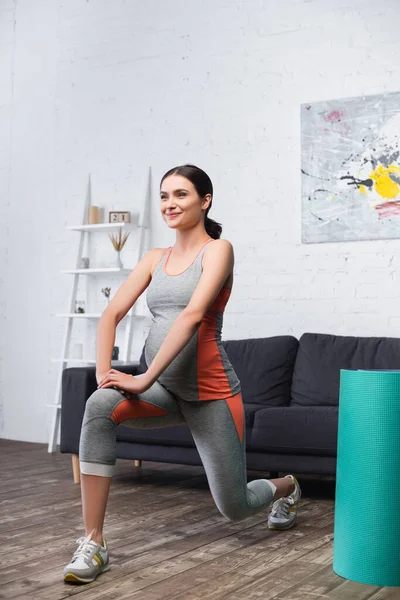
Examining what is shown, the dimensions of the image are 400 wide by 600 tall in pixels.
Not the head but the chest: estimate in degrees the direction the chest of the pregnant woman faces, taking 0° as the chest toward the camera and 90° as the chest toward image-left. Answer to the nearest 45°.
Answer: approximately 45°

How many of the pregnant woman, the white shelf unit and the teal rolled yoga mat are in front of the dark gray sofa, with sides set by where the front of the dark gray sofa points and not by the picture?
2

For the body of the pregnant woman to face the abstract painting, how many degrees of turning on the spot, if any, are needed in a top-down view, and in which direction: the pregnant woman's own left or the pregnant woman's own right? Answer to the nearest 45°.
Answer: approximately 180°

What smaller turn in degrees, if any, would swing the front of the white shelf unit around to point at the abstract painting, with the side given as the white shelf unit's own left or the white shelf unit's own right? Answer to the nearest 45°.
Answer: approximately 90° to the white shelf unit's own left

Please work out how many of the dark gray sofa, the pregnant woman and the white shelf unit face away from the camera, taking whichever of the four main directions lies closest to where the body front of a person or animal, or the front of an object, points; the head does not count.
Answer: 0

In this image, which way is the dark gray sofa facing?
toward the camera

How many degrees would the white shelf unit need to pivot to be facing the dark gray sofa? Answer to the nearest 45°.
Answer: approximately 90° to its left

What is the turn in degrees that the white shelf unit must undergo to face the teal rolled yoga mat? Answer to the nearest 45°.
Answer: approximately 45° to its left

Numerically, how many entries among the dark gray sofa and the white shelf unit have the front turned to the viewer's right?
0

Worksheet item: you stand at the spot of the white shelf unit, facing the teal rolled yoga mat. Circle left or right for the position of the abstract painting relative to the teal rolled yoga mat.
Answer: left

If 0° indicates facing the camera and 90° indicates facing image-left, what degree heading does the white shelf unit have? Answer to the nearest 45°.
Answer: approximately 45°

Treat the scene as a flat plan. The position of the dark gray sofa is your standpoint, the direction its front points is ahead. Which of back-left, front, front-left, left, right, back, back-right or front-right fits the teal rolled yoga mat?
front

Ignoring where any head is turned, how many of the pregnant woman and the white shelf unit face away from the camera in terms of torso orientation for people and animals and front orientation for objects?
0

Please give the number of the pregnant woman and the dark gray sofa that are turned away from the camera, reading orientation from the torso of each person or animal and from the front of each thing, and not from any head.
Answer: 0

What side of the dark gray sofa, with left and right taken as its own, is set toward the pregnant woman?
front
